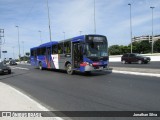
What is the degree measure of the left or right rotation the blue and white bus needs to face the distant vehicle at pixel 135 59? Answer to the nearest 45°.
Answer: approximately 90° to its left

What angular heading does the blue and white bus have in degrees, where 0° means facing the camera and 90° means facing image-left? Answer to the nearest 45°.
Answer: approximately 315°
